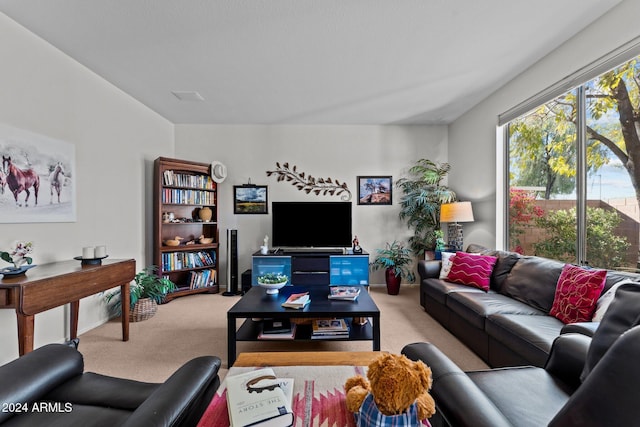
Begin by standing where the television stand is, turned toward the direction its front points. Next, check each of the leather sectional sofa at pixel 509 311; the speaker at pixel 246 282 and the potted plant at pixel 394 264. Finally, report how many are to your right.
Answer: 1

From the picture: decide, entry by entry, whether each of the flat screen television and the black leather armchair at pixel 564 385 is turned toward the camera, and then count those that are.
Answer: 1

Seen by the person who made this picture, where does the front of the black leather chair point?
facing away from the viewer and to the right of the viewer

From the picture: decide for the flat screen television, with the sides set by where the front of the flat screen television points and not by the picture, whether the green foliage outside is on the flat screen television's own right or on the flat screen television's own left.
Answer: on the flat screen television's own left

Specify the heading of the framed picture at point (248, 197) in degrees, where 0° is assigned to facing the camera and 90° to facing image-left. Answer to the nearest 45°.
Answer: approximately 0°

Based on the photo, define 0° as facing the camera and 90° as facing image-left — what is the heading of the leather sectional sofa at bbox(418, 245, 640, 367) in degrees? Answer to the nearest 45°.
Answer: approximately 45°

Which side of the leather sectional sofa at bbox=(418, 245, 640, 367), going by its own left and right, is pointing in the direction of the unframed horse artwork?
front

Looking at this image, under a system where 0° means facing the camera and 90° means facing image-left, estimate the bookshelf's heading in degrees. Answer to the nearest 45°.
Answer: approximately 315°

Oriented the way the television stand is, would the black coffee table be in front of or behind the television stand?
in front
